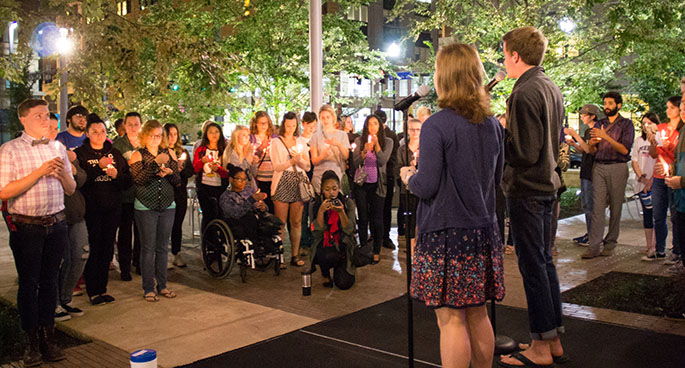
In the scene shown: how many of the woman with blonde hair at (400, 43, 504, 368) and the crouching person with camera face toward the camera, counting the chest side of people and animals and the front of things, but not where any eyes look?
1

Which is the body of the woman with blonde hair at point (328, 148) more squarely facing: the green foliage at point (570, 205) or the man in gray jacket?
the man in gray jacket

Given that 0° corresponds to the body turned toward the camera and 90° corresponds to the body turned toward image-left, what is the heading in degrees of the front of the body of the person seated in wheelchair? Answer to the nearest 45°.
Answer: approximately 315°

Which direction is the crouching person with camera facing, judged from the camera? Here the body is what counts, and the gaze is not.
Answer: toward the camera

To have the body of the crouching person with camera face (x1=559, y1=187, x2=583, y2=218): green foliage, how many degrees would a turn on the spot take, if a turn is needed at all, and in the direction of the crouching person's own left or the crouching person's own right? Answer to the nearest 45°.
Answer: approximately 135° to the crouching person's own left

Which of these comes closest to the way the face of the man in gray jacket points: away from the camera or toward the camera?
away from the camera

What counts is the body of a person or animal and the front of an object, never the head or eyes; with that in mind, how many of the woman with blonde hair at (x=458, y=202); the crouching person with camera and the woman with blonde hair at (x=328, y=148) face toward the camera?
2

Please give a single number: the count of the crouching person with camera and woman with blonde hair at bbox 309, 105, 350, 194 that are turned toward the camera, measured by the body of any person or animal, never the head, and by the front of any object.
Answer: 2

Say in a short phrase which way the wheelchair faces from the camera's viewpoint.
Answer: facing the viewer and to the right of the viewer

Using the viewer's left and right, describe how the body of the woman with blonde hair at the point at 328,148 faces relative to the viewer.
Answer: facing the viewer

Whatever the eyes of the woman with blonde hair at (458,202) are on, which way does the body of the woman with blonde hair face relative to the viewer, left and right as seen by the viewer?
facing away from the viewer and to the left of the viewer

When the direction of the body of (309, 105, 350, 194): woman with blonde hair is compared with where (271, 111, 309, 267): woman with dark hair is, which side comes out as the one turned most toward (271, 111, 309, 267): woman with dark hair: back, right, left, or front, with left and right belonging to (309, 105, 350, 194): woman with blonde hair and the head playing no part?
right

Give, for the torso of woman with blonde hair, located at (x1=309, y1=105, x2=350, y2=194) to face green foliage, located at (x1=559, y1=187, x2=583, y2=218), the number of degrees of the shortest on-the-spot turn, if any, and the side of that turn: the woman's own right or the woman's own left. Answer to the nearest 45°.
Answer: approximately 135° to the woman's own left

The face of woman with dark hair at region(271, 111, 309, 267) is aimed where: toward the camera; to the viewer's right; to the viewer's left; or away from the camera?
toward the camera

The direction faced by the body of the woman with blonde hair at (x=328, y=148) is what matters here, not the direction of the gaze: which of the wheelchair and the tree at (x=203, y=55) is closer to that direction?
the wheelchair

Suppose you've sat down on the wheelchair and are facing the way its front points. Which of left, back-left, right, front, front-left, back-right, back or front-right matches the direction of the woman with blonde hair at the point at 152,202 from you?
right

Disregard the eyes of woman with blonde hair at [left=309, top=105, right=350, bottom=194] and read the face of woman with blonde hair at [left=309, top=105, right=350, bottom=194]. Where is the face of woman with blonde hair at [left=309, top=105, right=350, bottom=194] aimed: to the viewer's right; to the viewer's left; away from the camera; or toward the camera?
toward the camera

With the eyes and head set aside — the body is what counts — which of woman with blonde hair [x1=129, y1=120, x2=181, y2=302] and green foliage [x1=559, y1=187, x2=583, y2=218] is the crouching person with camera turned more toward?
the woman with blonde hair

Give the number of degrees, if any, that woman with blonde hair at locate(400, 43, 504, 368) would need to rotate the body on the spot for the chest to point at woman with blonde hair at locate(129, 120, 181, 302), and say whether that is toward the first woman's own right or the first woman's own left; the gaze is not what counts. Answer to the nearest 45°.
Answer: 0° — they already face them

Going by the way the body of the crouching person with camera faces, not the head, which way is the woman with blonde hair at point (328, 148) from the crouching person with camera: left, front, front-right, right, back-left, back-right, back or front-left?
back
